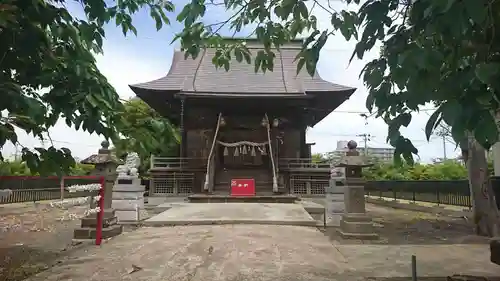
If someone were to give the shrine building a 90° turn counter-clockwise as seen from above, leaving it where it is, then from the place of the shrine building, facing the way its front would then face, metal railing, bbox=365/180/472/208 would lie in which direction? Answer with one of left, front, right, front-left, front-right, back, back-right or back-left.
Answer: front

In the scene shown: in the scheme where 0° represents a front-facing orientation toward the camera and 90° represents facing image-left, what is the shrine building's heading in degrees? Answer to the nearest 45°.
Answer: approximately 0°

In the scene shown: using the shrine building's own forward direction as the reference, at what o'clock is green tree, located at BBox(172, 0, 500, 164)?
The green tree is roughly at 12 o'clock from the shrine building.

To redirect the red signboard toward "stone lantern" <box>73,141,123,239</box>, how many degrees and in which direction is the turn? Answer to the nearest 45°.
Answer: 0° — it already faces it
